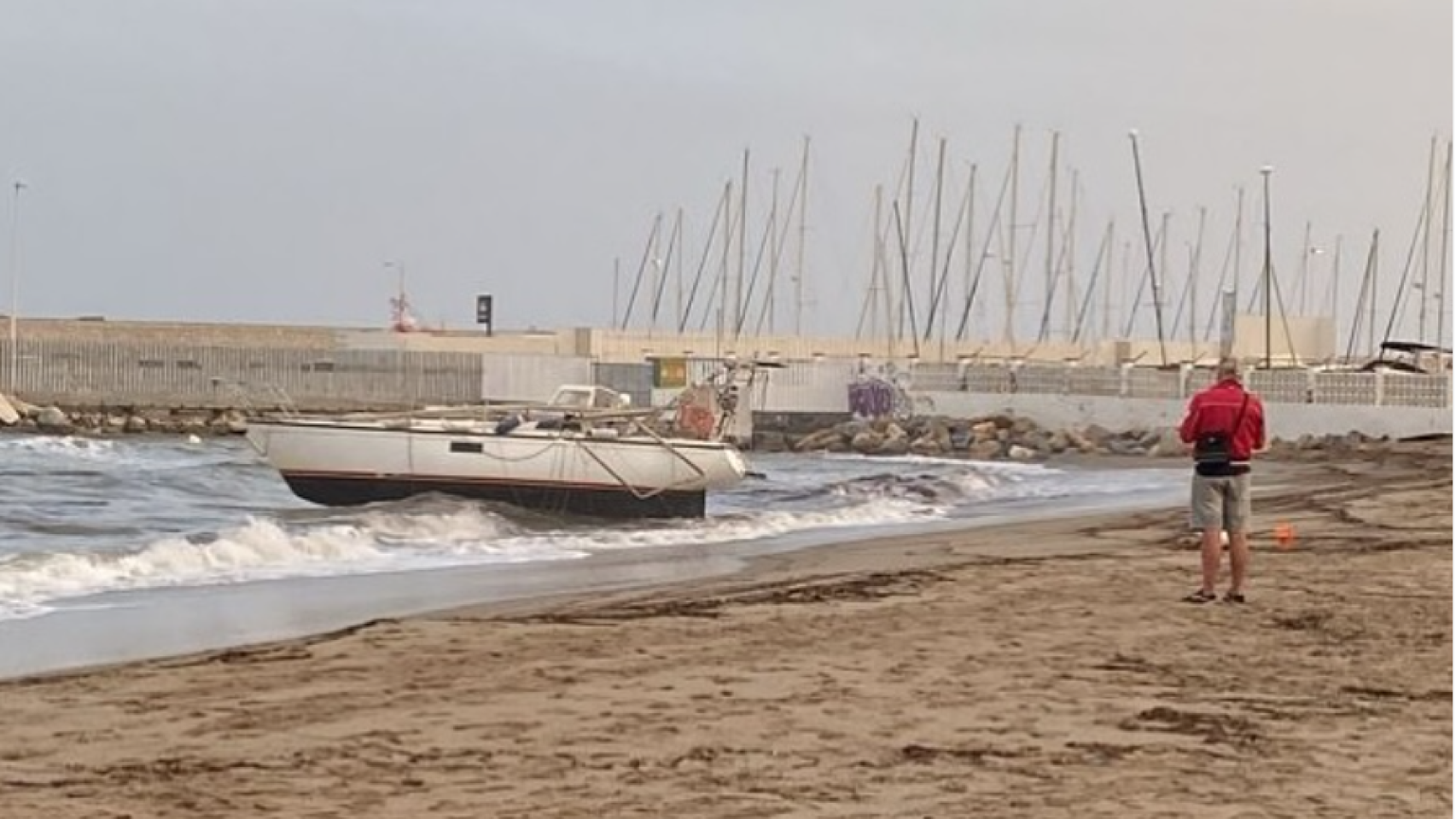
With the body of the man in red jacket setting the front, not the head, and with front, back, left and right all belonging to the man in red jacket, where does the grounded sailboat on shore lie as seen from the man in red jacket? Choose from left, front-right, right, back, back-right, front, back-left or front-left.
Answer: front-left

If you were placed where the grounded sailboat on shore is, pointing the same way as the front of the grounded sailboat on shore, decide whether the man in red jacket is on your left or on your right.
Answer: on your left

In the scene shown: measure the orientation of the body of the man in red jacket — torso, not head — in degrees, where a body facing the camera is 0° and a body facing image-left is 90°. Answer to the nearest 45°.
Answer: approximately 180°

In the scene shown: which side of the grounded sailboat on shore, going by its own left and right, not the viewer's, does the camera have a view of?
left

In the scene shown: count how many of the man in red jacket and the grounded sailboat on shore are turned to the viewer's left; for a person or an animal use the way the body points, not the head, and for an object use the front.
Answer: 1

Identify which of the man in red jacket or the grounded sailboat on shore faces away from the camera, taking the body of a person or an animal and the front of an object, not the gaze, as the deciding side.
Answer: the man in red jacket
